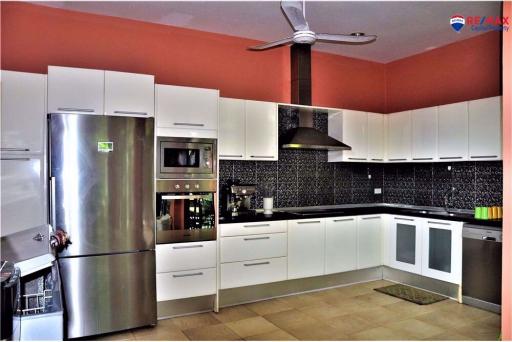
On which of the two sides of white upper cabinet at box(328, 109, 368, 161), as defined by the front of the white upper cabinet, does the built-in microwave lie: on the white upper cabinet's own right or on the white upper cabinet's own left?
on the white upper cabinet's own right

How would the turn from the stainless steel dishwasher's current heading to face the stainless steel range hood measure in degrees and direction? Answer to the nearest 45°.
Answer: approximately 45° to its right

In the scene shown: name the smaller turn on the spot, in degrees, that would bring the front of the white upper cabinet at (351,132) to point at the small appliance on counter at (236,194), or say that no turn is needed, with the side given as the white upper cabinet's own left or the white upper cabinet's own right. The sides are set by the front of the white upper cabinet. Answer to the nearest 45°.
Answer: approximately 90° to the white upper cabinet's own right

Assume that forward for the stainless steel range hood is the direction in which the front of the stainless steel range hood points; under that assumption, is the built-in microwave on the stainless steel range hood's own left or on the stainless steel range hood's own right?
on the stainless steel range hood's own right

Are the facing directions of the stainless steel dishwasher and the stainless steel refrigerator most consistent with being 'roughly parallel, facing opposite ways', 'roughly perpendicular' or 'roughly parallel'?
roughly perpendicular

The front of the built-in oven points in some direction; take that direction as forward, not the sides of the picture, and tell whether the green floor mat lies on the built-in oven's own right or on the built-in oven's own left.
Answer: on the built-in oven's own left

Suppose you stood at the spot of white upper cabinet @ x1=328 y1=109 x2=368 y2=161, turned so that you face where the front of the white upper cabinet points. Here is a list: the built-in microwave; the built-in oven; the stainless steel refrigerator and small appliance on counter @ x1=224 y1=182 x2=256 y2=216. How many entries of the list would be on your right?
4

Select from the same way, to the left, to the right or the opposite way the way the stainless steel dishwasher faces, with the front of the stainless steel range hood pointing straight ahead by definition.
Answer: to the right

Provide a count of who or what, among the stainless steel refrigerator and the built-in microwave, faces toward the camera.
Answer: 2

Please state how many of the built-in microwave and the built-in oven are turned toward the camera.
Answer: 2

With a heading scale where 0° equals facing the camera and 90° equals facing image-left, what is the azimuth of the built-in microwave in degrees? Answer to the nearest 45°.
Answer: approximately 0°

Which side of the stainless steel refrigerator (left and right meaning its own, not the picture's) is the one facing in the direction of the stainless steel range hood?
left
